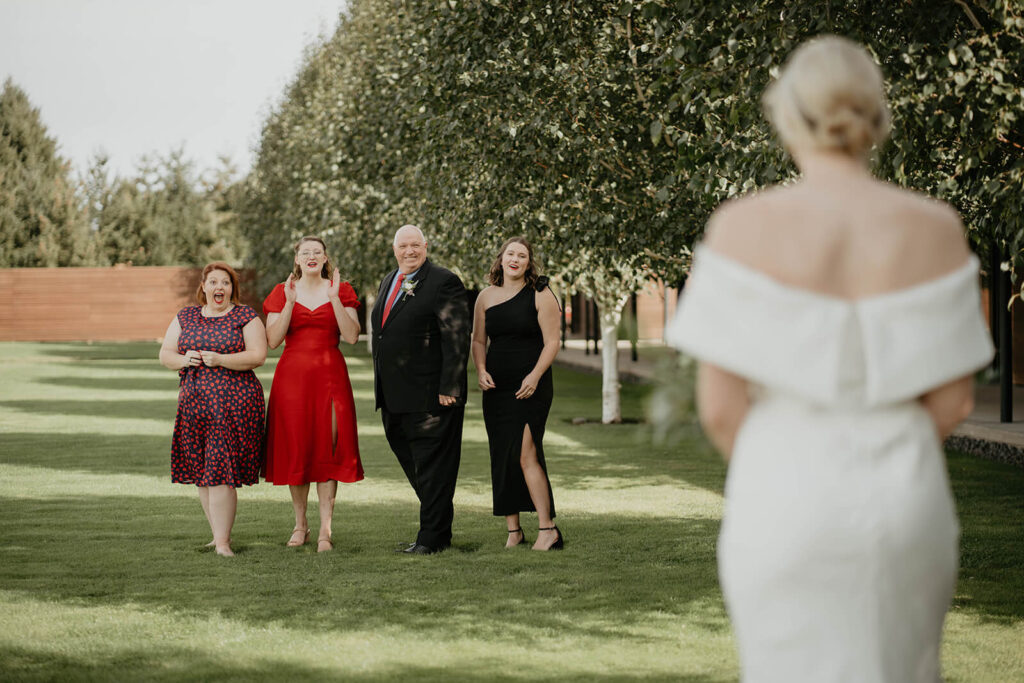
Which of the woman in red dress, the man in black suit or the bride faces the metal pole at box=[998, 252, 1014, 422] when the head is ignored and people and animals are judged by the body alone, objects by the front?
the bride

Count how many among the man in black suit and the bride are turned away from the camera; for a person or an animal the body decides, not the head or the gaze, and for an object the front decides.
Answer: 1

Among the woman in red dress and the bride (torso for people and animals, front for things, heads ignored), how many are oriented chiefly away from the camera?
1

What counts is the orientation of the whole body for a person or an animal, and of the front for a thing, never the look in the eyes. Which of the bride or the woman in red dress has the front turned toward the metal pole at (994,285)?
the bride

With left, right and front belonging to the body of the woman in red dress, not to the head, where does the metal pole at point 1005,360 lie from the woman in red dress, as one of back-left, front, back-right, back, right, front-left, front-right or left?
back-left

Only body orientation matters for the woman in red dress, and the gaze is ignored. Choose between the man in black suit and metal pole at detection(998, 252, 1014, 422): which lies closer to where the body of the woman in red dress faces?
the man in black suit

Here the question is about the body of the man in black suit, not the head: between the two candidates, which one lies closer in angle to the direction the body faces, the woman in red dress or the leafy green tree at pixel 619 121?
the woman in red dress

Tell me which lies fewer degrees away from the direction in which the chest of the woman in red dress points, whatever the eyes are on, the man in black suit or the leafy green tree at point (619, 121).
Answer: the man in black suit

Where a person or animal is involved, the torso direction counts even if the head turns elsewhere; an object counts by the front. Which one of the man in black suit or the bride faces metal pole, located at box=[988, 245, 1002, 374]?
the bride

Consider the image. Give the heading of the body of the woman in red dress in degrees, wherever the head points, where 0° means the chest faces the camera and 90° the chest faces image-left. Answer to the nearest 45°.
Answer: approximately 0°

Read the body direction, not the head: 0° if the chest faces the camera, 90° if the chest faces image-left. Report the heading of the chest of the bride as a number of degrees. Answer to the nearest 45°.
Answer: approximately 180°

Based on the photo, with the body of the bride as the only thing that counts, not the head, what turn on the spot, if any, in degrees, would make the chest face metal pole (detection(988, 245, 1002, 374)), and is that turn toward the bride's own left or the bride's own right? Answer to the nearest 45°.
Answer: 0° — they already face it
